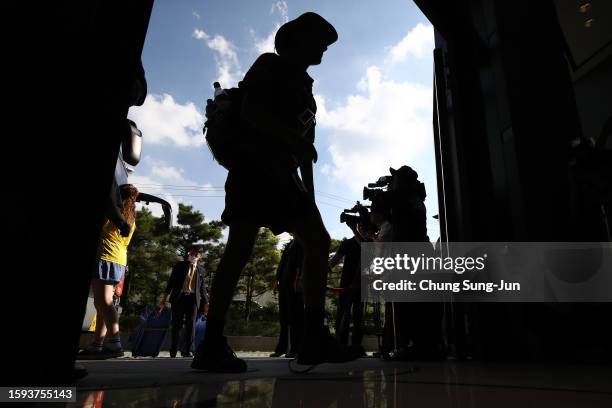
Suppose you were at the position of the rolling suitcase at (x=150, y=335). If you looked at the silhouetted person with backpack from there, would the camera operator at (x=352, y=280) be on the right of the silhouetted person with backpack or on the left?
left

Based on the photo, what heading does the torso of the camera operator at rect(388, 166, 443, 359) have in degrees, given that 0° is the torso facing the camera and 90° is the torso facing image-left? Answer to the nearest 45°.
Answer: approximately 90°

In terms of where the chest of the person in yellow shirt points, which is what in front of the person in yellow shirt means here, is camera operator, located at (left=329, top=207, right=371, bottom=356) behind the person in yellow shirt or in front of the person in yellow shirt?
behind

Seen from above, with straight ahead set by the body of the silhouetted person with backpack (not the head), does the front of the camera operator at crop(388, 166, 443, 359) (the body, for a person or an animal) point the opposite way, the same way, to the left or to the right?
the opposite way

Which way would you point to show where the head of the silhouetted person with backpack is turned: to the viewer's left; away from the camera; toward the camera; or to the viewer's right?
to the viewer's right

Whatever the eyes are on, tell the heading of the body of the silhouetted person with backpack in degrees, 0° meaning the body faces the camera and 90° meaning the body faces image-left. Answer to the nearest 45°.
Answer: approximately 270°

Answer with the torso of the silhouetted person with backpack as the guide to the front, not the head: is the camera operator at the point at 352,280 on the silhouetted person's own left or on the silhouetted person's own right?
on the silhouetted person's own left
